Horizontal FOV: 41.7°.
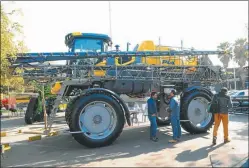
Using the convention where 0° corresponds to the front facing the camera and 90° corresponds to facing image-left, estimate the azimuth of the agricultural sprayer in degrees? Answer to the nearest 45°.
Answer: approximately 45°

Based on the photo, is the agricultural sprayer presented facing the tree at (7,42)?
yes
